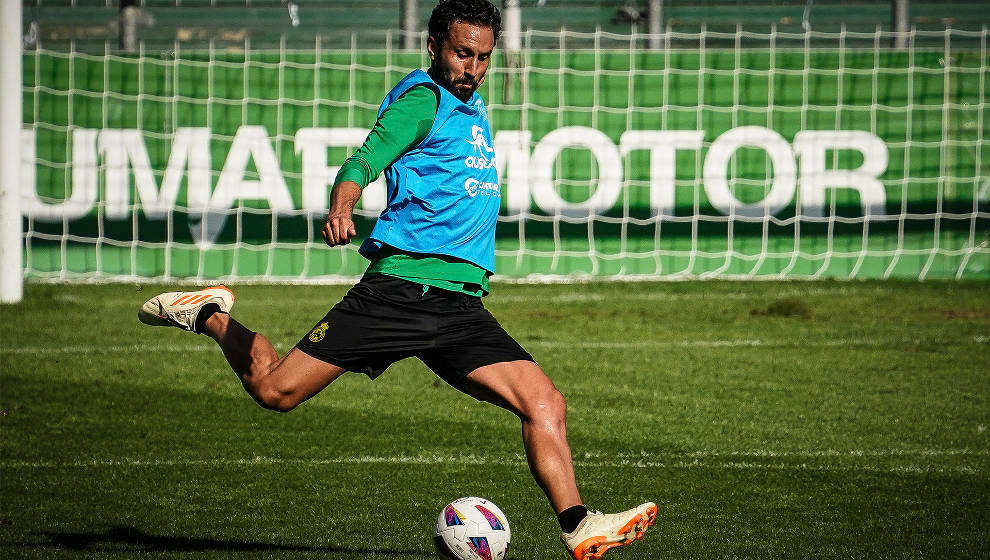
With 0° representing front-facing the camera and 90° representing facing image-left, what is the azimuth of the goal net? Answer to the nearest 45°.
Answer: approximately 0°

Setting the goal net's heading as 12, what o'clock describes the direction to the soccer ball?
The soccer ball is roughly at 12 o'clock from the goal net.

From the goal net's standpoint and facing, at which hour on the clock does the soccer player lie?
The soccer player is roughly at 12 o'clock from the goal net.
